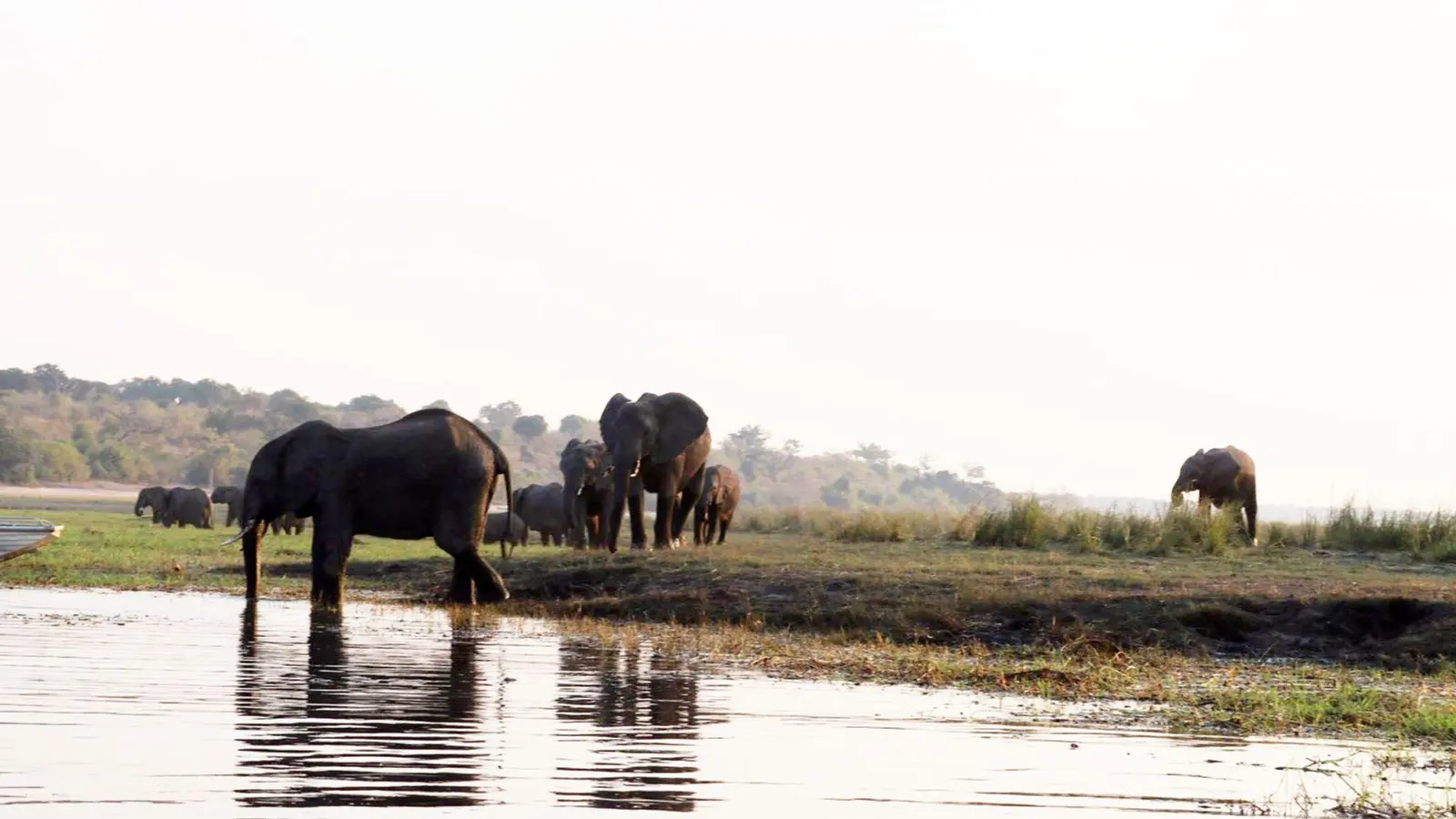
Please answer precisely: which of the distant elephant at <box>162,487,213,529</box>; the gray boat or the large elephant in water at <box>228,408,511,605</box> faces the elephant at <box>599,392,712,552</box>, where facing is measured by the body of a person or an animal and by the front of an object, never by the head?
the gray boat

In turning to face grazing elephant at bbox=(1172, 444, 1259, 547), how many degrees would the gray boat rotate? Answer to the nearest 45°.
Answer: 0° — it already faces it

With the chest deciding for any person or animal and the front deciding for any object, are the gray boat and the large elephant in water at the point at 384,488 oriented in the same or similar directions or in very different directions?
very different directions

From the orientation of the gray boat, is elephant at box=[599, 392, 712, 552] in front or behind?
in front

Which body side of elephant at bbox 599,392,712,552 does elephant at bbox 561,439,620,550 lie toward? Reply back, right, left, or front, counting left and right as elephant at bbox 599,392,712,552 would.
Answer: right

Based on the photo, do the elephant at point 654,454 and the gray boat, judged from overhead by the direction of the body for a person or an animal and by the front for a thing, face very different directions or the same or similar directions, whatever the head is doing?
very different directions

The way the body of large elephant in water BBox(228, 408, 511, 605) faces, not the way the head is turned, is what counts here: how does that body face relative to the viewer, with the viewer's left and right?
facing to the left of the viewer

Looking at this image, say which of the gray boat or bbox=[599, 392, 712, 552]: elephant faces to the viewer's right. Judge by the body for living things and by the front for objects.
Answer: the gray boat

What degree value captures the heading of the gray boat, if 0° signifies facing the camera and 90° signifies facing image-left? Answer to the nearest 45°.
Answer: approximately 270°

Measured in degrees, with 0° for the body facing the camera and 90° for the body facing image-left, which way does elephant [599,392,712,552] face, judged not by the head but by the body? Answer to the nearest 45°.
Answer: approximately 45°

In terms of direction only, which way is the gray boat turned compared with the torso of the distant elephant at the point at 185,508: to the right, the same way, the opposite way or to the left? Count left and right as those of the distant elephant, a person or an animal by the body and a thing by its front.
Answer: the opposite way

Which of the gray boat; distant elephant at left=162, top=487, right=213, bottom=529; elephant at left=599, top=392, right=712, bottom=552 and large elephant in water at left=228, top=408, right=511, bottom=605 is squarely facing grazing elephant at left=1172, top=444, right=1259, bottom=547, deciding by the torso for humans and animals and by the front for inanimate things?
the gray boat

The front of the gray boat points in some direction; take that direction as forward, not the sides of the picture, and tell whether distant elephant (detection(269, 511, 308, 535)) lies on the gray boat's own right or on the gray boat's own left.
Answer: on the gray boat's own left

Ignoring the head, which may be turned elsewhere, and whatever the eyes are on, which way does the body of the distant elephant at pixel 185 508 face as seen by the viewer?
to the viewer's left

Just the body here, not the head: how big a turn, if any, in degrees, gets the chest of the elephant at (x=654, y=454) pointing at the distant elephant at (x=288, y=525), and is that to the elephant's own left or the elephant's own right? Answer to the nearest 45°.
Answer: approximately 90° to the elephant's own right

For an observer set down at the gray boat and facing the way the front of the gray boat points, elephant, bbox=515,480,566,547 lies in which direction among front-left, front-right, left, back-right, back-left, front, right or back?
front-left
